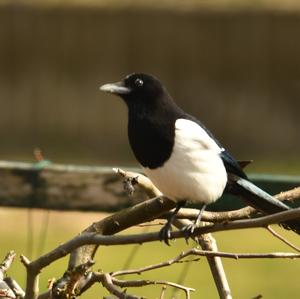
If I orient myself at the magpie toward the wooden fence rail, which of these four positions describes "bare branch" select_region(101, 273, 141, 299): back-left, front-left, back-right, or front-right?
back-left

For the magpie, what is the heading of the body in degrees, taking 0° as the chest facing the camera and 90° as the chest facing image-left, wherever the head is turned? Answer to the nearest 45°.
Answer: approximately 45°

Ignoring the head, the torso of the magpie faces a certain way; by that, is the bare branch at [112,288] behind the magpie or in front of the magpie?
in front

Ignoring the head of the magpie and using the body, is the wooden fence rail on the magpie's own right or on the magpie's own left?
on the magpie's own right

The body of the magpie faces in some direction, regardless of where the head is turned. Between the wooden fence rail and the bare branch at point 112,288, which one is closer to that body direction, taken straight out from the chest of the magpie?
the bare branch
